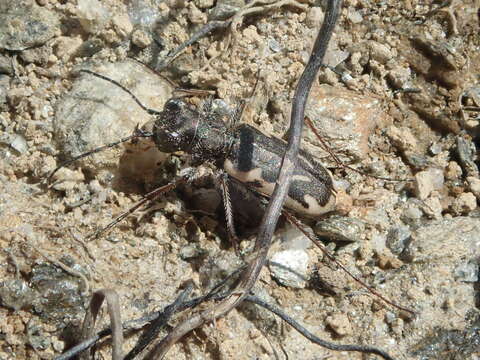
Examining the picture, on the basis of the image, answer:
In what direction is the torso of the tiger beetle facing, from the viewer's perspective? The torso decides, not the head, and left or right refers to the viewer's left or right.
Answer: facing away from the viewer and to the left of the viewer

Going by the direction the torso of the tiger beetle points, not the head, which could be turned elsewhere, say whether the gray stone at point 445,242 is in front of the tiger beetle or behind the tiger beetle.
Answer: behind

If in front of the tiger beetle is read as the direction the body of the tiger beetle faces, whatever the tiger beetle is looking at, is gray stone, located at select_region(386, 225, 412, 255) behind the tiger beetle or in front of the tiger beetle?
behind

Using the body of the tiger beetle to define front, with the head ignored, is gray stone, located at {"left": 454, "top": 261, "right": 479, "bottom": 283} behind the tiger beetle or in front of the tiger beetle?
behind

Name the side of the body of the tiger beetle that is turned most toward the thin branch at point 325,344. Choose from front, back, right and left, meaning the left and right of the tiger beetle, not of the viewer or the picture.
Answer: back
